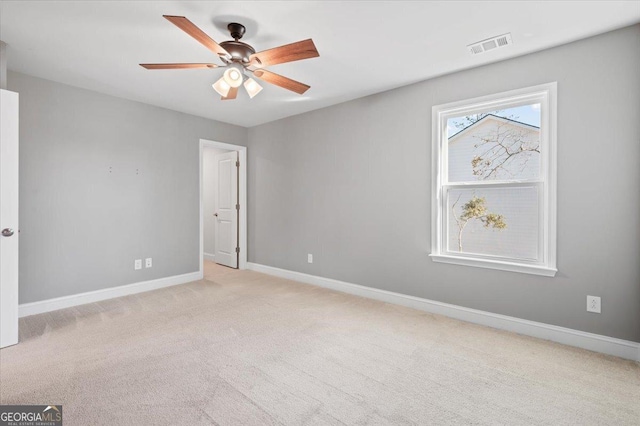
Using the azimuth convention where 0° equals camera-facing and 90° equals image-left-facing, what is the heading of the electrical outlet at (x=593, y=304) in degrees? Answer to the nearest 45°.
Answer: approximately 0°

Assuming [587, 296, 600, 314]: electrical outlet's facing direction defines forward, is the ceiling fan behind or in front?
in front

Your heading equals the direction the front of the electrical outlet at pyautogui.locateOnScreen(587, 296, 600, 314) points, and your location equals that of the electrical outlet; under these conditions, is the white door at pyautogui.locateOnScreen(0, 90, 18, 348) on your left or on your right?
on your right

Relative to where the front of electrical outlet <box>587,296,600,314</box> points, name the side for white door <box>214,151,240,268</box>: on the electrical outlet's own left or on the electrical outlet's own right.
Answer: on the electrical outlet's own right
